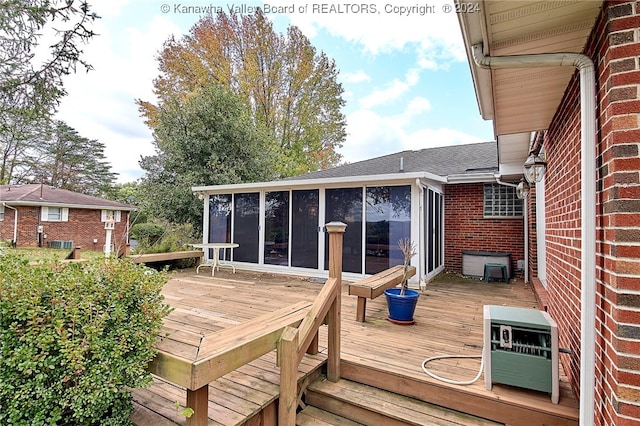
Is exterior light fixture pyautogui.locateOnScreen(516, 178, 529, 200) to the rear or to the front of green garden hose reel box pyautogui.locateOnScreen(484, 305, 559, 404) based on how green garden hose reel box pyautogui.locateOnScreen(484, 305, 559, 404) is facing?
to the rear

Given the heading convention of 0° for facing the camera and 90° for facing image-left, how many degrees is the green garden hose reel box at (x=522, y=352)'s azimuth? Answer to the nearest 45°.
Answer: approximately 0°

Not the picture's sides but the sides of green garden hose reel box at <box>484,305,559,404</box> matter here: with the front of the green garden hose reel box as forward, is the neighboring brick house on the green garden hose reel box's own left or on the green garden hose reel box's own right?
on the green garden hose reel box's own right

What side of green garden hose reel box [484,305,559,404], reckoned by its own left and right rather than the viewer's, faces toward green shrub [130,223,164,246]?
right

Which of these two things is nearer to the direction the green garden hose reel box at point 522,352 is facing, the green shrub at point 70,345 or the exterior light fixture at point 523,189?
the green shrub
